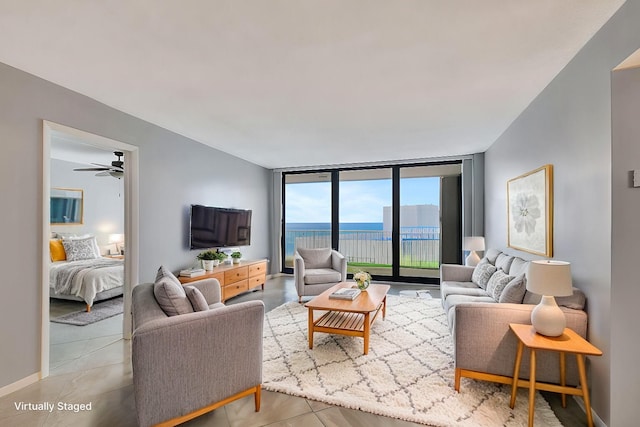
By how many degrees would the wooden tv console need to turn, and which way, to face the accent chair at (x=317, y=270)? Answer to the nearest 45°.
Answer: approximately 45° to its left

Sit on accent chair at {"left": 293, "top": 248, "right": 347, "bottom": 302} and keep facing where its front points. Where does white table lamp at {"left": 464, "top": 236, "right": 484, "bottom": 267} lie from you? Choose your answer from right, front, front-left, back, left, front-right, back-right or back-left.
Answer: front-left

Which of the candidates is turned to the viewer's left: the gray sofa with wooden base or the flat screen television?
the gray sofa with wooden base

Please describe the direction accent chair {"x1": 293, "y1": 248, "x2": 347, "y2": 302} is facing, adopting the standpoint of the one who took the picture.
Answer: facing the viewer and to the right of the viewer

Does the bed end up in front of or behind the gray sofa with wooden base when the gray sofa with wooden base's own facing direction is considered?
in front

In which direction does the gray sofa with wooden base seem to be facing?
to the viewer's left

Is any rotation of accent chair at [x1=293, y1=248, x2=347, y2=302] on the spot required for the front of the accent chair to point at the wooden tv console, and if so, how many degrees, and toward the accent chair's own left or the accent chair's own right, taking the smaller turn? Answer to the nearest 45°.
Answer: approximately 135° to the accent chair's own right

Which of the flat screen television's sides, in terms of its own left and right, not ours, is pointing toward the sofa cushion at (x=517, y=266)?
front

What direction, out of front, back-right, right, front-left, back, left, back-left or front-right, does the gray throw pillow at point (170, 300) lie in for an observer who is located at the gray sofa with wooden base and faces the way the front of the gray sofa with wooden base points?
front-left

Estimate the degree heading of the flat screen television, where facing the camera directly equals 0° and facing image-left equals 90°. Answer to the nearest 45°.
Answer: approximately 315°
